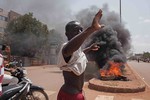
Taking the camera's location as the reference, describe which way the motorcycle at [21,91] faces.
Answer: facing to the right of the viewer

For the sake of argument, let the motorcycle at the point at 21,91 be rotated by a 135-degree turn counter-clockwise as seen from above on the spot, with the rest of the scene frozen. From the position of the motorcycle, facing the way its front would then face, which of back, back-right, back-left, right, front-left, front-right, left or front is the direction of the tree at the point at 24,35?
front-right
